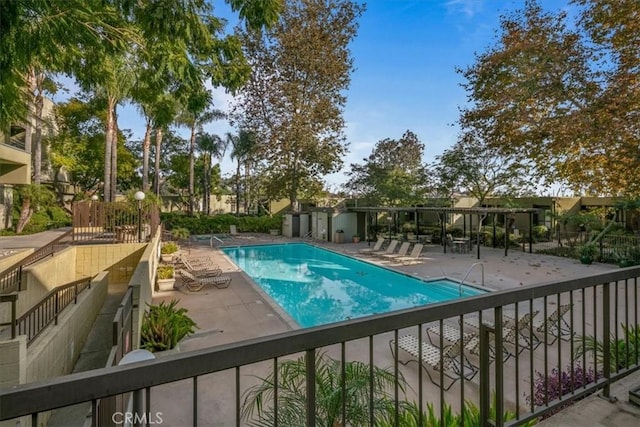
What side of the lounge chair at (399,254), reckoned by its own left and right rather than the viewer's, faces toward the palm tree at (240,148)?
right

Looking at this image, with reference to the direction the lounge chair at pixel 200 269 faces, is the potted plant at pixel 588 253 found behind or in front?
in front

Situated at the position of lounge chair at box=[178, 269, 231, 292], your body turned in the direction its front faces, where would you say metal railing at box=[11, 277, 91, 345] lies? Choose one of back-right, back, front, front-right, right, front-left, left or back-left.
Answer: back-right

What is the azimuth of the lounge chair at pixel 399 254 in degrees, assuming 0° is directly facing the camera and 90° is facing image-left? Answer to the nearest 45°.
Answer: approximately 45°

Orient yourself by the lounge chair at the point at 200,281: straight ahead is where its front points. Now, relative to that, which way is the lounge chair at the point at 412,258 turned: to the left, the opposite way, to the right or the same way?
the opposite way

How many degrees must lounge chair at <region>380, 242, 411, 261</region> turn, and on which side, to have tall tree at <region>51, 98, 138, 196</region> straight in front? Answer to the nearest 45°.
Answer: approximately 45° to its right

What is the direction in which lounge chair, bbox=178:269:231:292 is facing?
to the viewer's right

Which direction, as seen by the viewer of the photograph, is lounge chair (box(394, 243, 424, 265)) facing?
facing the viewer and to the left of the viewer

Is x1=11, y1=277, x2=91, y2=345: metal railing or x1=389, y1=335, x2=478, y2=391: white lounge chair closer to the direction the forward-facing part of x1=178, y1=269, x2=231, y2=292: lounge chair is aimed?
the white lounge chair

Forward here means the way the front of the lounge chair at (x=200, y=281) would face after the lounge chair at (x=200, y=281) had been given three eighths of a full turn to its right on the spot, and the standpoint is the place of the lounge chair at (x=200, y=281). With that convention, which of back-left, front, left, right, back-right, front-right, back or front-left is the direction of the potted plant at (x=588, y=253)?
back-left

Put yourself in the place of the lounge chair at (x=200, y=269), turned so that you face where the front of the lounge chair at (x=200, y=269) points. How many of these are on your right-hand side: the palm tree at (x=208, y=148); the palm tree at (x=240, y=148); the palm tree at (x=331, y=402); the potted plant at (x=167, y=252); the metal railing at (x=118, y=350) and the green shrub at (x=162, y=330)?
3

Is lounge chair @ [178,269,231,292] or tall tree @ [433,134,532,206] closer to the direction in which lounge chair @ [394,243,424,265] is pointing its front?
the lounge chair

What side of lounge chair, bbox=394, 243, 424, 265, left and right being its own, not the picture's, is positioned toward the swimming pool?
front

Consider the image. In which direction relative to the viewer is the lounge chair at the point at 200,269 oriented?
to the viewer's right
